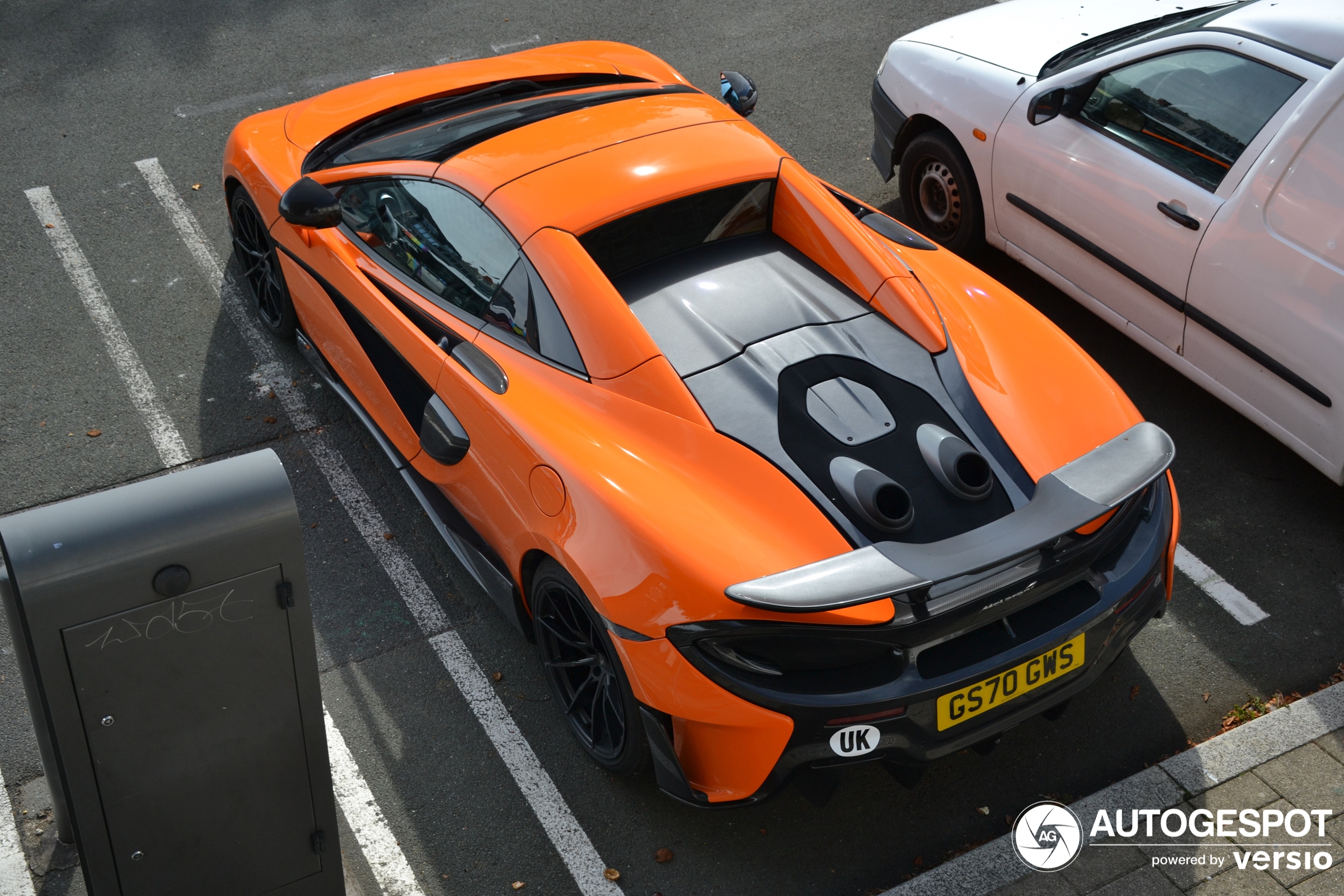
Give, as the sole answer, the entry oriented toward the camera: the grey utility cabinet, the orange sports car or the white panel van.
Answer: the grey utility cabinet

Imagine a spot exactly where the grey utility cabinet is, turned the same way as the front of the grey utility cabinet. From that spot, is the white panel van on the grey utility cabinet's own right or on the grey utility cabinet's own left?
on the grey utility cabinet's own left

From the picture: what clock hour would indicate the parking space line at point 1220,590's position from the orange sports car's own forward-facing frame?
The parking space line is roughly at 4 o'clock from the orange sports car.

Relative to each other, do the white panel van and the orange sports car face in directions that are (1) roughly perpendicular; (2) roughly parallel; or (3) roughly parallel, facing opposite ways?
roughly parallel

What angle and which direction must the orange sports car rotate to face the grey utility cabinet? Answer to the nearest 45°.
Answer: approximately 90° to its left

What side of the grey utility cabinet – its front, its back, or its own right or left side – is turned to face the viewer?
front

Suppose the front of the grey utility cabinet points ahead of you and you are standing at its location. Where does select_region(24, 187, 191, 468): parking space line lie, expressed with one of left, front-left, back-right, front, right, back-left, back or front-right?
back

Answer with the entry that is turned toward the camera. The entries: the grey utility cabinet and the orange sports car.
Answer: the grey utility cabinet

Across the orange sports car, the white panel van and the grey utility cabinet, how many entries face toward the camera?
1

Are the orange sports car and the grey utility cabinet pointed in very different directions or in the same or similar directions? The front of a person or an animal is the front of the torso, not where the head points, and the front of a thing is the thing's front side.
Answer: very different directions

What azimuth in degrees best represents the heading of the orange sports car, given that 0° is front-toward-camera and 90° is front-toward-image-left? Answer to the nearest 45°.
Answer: approximately 135°

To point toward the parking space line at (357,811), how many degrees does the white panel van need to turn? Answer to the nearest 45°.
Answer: approximately 90° to its left

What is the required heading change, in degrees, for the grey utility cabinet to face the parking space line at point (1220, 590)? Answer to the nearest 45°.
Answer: approximately 90° to its left

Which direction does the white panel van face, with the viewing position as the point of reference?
facing away from the viewer and to the left of the viewer
